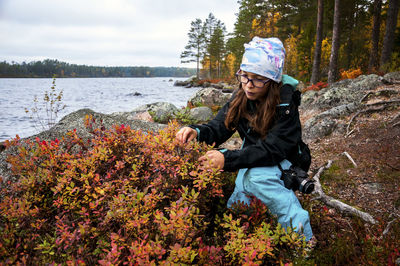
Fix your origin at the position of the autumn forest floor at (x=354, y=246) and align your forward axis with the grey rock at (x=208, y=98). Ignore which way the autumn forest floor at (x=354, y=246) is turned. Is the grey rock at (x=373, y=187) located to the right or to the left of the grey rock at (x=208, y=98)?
right

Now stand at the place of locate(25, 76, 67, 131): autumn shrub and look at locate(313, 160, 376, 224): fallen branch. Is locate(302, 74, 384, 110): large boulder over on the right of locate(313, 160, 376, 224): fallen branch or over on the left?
left

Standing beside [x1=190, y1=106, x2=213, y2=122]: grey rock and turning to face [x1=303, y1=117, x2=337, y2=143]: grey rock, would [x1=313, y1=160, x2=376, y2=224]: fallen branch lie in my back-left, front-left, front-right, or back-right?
front-right

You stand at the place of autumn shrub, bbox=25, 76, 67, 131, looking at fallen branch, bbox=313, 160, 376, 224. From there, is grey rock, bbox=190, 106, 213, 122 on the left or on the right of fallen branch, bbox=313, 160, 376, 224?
left

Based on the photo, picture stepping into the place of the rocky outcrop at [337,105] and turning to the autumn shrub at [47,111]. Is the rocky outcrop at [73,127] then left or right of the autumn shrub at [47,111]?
left
